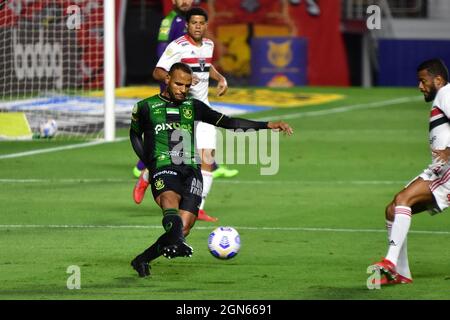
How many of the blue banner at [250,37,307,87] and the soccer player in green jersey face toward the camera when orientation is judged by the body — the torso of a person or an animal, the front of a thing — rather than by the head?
2

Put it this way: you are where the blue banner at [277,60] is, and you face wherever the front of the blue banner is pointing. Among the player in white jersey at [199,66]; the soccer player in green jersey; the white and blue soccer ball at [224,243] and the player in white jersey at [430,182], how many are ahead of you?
4

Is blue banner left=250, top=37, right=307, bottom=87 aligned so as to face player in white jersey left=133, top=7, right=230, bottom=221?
yes

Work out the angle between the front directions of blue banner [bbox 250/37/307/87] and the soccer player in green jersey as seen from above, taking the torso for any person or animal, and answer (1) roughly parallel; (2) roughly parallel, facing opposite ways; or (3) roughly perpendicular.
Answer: roughly parallel

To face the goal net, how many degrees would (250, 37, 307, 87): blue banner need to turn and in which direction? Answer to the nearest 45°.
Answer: approximately 45° to its right

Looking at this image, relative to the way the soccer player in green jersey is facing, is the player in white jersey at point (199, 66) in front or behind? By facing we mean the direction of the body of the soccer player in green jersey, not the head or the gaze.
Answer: behind

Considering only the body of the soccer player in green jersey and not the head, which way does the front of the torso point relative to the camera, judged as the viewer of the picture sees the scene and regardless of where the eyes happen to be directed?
toward the camera

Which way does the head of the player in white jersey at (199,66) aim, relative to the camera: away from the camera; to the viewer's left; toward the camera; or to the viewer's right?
toward the camera

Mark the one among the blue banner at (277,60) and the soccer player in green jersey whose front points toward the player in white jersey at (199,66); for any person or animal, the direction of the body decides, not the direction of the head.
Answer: the blue banner

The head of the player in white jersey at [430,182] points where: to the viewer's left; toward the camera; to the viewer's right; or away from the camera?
to the viewer's left

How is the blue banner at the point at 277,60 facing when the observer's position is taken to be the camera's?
facing the viewer

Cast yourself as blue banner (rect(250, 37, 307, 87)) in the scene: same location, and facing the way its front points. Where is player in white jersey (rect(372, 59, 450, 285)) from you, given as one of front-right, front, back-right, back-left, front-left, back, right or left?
front

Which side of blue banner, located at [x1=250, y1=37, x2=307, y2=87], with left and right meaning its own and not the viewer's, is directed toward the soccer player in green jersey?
front

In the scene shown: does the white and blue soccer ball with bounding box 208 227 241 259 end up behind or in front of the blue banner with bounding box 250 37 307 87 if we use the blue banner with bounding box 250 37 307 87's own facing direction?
in front

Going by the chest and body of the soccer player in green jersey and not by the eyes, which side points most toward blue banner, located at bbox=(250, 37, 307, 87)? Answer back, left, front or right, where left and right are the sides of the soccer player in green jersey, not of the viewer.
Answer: back
